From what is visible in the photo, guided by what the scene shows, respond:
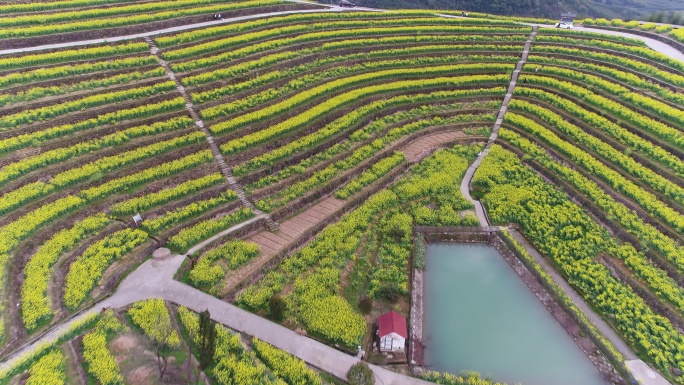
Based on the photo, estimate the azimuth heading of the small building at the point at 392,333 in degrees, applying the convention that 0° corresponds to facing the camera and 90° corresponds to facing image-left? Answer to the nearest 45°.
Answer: approximately 0°

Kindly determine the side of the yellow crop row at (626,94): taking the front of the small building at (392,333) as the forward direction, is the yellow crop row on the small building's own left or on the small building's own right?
on the small building's own left

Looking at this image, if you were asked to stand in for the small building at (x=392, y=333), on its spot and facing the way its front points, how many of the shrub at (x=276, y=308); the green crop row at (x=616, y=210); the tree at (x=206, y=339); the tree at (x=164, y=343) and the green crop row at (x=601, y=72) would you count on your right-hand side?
3

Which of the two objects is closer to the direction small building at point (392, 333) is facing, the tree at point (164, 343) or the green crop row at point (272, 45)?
the tree

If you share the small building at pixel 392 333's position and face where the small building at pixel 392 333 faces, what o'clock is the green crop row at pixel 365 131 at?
The green crop row is roughly at 6 o'clock from the small building.

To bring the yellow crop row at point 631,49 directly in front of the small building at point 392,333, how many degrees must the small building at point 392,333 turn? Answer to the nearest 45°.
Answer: approximately 135° to its left

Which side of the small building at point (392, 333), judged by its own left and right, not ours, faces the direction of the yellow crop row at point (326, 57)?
back

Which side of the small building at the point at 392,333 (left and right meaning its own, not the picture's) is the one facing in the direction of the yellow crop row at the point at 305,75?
back

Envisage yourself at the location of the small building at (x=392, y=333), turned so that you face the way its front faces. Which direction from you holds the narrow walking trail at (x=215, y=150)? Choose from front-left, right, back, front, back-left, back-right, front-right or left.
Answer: back-right

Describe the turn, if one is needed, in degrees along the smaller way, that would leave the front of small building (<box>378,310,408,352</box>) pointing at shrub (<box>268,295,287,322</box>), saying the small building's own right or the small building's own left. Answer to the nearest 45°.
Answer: approximately 90° to the small building's own right

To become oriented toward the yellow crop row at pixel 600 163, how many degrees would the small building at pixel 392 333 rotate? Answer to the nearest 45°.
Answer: approximately 135° to its left

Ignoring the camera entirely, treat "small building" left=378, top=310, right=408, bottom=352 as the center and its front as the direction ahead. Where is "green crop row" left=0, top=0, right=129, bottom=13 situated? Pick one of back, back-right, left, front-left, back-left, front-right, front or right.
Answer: back-right
